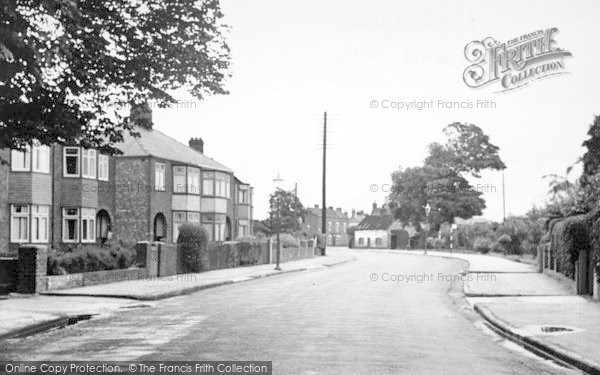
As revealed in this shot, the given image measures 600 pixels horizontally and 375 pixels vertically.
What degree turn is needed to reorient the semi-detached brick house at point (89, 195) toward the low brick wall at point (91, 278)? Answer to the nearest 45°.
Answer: approximately 45° to its right

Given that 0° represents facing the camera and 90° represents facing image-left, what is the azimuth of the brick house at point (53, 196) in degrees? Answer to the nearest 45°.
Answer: approximately 315°

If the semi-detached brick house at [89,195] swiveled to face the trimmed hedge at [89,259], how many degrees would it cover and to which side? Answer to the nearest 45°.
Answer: approximately 45° to its right

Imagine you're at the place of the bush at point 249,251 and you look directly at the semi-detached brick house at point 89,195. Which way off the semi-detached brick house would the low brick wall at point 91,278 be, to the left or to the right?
left
